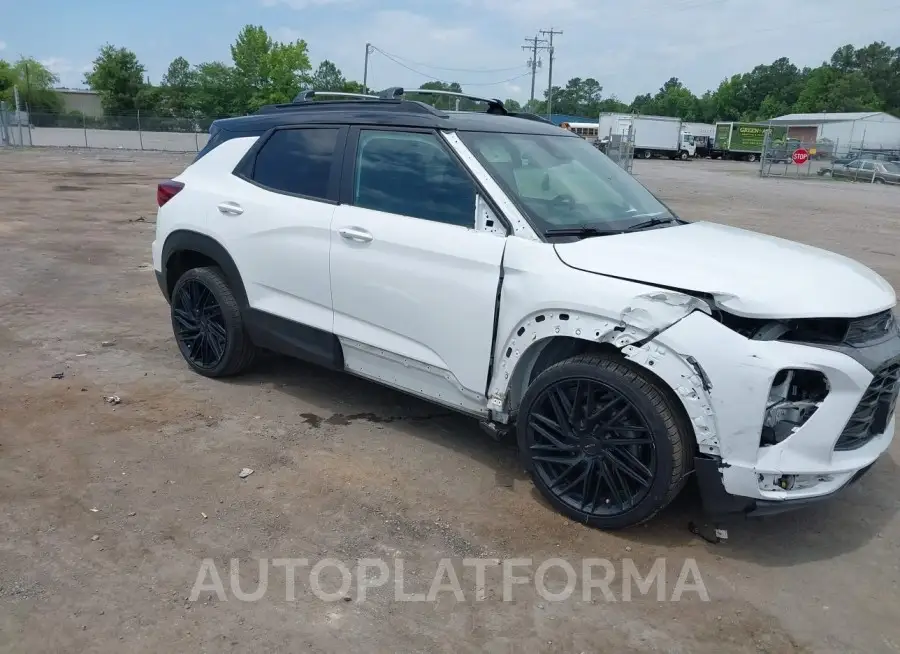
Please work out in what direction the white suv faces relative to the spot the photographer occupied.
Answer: facing the viewer and to the right of the viewer

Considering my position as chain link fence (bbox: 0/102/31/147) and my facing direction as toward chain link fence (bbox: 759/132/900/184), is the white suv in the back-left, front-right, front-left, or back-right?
front-right

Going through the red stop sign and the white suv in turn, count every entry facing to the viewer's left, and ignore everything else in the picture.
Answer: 0

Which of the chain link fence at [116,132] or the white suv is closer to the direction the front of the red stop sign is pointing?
the white suv

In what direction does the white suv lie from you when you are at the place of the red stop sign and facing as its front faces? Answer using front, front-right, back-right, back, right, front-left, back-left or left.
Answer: front

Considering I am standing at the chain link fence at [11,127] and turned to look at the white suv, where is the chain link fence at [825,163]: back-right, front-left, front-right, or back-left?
front-left

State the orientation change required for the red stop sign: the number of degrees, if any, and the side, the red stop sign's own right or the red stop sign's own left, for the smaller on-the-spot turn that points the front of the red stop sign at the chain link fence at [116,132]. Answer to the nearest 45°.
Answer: approximately 90° to the red stop sign's own right

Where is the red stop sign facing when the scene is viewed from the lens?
facing the viewer

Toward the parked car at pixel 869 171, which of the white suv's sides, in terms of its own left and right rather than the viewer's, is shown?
left

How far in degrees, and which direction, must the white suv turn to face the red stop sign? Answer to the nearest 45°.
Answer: approximately 135° to its left

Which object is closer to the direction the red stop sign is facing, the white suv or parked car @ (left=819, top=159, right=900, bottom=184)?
the white suv

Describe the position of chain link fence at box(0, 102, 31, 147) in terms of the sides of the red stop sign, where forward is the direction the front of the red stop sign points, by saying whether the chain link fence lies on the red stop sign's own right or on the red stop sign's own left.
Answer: on the red stop sign's own right

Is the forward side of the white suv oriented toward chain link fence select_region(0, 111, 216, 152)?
no
